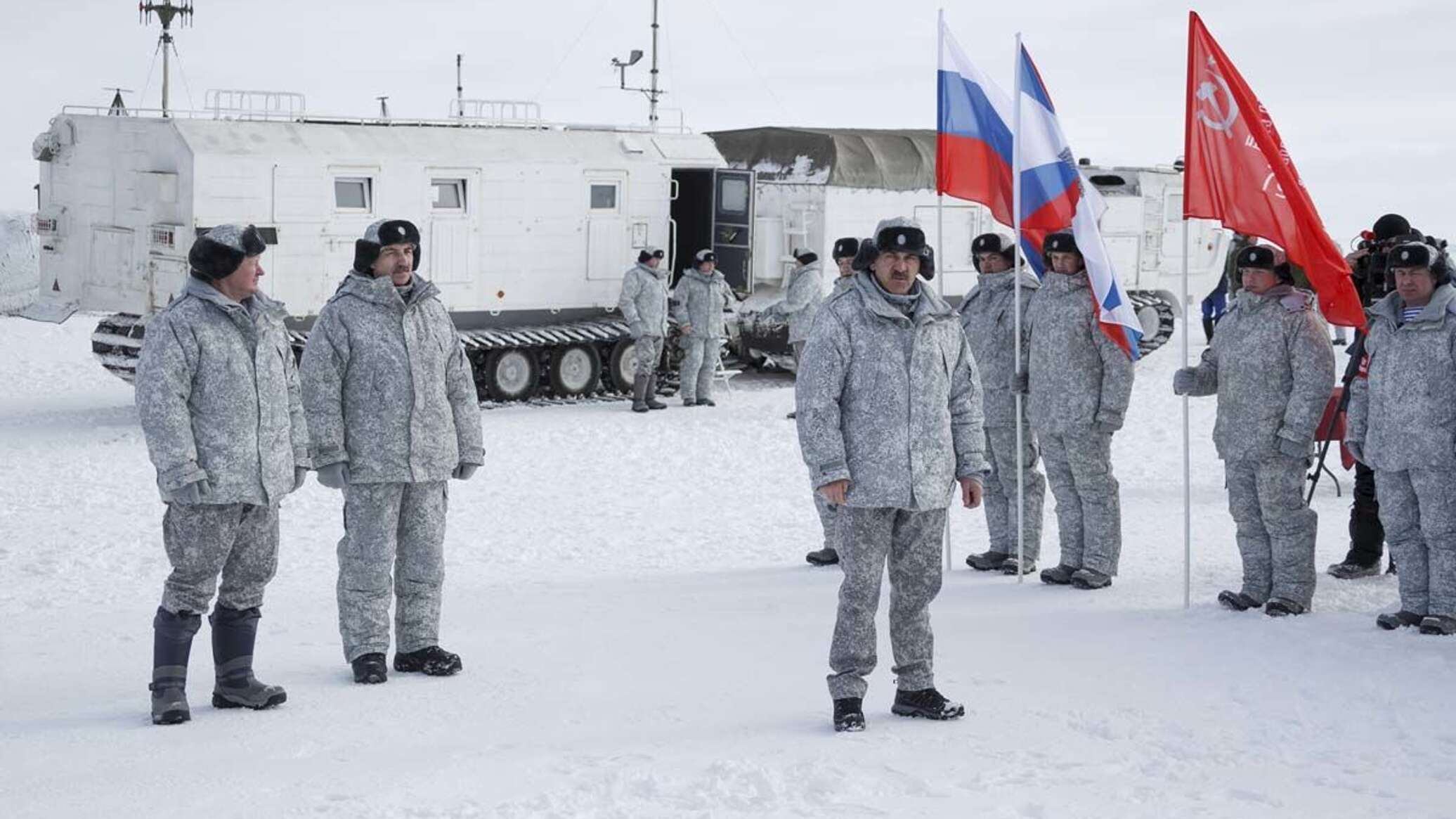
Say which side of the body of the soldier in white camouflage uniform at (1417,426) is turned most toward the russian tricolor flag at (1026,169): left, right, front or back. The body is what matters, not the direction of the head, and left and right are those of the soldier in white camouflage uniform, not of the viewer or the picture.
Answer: right

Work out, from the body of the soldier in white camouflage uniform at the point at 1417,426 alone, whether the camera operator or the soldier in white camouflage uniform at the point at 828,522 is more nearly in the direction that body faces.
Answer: the soldier in white camouflage uniform

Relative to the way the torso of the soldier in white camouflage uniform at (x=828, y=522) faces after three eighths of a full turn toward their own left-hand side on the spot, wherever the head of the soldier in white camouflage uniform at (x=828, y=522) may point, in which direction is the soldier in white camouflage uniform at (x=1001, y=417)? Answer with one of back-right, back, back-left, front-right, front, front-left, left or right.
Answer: front

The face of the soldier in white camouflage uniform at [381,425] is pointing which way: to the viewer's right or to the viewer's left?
to the viewer's right

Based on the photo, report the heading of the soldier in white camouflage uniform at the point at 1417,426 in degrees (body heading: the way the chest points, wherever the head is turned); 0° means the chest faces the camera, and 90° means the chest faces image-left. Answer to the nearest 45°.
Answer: approximately 45°

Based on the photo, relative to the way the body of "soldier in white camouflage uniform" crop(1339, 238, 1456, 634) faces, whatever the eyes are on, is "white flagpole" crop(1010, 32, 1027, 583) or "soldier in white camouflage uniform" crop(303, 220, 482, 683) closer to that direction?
the soldier in white camouflage uniform

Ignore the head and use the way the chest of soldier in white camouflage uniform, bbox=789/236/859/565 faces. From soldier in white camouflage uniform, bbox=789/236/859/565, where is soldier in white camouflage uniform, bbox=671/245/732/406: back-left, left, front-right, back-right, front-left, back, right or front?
back-right
